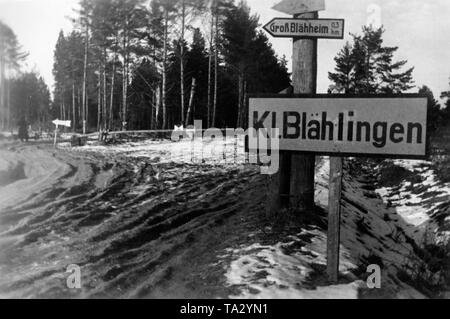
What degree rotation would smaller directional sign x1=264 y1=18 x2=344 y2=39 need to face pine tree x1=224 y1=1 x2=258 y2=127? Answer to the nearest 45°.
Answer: approximately 180°

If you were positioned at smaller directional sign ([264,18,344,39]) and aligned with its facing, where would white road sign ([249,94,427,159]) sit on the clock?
The white road sign is roughly at 11 o'clock from the smaller directional sign.

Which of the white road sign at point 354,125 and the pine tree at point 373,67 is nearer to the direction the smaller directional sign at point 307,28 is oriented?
the white road sign

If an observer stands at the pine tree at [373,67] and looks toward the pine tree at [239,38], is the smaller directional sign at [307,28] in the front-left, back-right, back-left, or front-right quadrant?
front-left

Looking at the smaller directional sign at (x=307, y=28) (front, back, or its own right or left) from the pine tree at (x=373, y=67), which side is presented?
back

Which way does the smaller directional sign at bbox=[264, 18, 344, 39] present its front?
toward the camera
